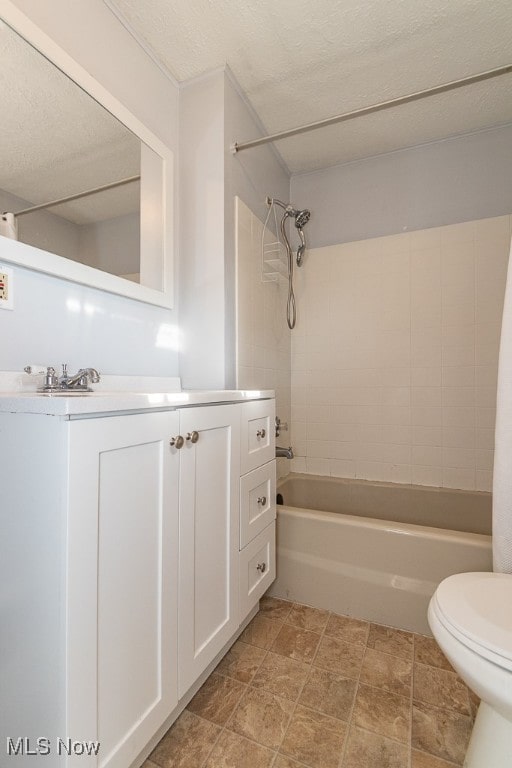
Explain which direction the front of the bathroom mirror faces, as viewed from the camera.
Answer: facing the viewer and to the right of the viewer

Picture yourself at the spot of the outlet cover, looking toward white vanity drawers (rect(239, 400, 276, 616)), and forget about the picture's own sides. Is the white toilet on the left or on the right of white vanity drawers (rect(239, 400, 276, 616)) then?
right

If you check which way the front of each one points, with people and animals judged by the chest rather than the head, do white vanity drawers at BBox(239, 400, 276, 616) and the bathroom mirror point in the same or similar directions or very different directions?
same or similar directions

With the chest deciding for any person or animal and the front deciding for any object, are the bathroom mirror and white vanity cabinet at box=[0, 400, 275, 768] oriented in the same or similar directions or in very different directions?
same or similar directions

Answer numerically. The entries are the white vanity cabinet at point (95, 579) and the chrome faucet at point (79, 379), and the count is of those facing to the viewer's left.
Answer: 0

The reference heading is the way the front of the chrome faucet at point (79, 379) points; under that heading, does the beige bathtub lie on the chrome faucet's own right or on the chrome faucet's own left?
on the chrome faucet's own left

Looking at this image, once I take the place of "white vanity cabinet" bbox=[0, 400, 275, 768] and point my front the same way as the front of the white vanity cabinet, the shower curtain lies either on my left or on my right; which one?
on my left
